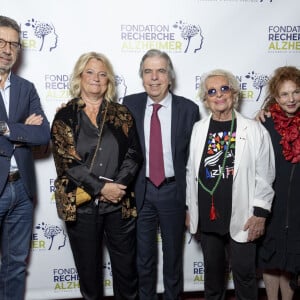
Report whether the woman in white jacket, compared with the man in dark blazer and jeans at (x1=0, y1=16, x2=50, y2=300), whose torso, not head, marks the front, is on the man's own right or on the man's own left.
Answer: on the man's own left

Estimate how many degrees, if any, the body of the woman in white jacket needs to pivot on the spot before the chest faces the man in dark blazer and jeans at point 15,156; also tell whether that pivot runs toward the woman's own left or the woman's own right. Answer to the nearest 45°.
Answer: approximately 45° to the woman's own right

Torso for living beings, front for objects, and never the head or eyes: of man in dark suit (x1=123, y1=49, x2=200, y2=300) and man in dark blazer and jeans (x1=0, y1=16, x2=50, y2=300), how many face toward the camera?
2

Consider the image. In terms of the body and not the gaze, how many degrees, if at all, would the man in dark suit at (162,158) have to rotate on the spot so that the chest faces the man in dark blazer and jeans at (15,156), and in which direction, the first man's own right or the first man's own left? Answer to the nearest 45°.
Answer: approximately 90° to the first man's own right
